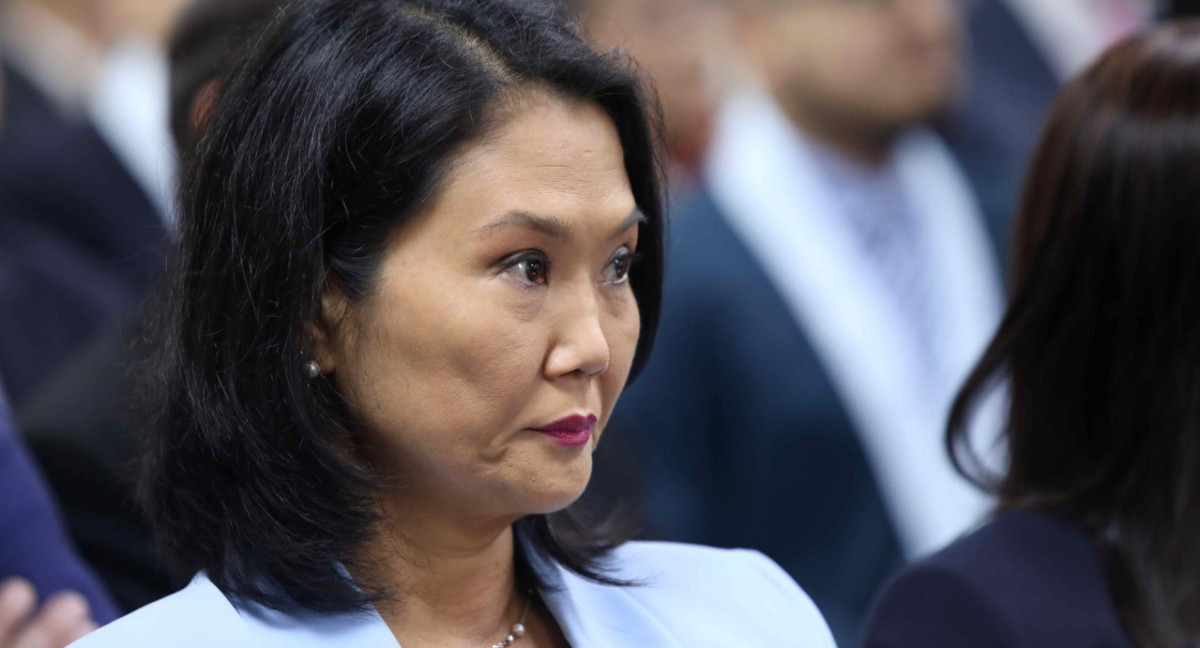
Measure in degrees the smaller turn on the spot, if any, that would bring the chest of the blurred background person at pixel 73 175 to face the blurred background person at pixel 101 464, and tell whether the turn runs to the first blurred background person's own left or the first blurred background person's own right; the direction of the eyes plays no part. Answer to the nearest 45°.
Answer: approximately 45° to the first blurred background person's own right

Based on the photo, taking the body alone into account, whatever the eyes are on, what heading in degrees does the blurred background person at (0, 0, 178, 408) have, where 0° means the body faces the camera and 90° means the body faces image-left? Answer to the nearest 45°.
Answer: approximately 315°

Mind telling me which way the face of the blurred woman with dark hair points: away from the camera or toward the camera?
away from the camera

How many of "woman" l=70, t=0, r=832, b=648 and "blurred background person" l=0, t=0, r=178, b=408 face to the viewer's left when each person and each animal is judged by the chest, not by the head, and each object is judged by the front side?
0

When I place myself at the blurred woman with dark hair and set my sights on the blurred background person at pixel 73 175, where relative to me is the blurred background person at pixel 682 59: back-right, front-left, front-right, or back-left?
front-right

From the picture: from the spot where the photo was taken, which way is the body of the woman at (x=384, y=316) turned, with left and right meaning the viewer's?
facing the viewer and to the right of the viewer

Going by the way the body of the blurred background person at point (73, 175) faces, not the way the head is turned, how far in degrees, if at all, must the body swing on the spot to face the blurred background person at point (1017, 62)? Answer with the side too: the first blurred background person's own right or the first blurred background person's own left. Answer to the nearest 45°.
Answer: approximately 45° to the first blurred background person's own left

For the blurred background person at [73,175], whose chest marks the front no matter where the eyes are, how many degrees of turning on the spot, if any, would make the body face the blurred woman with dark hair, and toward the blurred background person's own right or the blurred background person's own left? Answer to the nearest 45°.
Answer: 0° — they already face them

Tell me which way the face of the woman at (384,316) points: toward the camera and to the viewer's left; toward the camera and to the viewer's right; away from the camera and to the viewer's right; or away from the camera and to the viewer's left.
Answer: toward the camera and to the viewer's right

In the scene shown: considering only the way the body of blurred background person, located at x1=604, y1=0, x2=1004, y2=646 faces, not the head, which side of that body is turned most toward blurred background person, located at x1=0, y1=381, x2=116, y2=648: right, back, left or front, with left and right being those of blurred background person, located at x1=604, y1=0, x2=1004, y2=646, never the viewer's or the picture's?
right

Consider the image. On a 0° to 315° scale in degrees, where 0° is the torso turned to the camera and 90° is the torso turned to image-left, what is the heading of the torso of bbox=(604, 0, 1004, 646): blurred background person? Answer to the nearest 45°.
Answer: approximately 315°

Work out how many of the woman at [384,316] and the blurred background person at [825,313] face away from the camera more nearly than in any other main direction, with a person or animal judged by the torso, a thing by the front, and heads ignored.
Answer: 0
